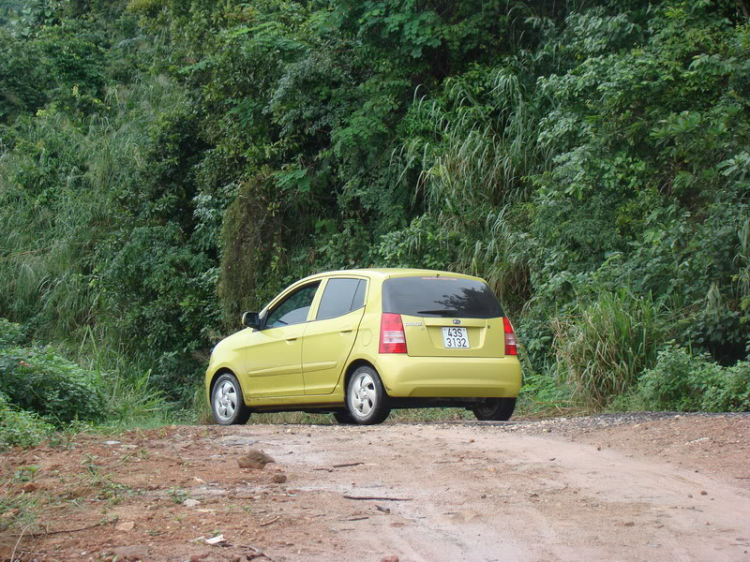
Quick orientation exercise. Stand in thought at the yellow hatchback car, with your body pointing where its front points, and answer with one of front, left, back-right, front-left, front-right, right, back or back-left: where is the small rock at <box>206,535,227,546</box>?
back-left

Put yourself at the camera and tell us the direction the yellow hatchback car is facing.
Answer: facing away from the viewer and to the left of the viewer

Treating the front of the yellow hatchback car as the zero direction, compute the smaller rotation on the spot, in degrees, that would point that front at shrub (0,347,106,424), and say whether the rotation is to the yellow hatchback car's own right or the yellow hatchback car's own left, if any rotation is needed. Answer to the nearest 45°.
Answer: approximately 45° to the yellow hatchback car's own left

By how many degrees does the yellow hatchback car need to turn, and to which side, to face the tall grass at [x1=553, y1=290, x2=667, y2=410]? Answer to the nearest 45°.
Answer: approximately 90° to its right

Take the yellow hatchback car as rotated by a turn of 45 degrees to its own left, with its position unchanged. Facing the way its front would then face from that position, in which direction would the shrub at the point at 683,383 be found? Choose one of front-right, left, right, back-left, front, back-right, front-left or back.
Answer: back

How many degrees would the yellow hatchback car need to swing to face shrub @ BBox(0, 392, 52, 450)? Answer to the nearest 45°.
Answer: approximately 90° to its left

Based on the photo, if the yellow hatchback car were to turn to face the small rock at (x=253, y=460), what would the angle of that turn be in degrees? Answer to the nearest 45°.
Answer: approximately 135° to its left

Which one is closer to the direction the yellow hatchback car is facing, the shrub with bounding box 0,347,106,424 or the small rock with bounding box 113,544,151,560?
the shrub

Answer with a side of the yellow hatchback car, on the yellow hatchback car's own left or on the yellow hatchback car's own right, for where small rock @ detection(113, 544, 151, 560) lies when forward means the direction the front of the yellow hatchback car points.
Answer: on the yellow hatchback car's own left
